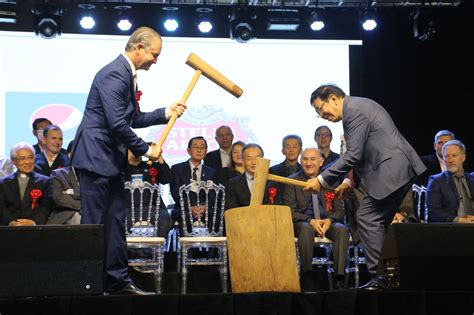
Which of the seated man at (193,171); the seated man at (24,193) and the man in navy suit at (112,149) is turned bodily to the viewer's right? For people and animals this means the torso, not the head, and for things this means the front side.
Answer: the man in navy suit

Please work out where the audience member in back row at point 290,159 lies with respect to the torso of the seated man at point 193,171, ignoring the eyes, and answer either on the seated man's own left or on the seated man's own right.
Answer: on the seated man's own left

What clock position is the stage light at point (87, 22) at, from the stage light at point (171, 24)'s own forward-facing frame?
the stage light at point (87, 22) is roughly at 3 o'clock from the stage light at point (171, 24).

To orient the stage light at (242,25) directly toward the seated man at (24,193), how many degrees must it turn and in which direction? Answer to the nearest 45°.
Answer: approximately 45° to its right

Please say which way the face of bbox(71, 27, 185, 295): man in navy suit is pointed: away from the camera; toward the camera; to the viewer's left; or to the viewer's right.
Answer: to the viewer's right

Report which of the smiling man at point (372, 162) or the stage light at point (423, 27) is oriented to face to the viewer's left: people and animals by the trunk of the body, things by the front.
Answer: the smiling man

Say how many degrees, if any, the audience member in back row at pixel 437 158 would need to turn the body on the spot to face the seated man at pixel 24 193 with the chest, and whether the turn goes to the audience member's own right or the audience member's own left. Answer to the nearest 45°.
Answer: approximately 45° to the audience member's own right

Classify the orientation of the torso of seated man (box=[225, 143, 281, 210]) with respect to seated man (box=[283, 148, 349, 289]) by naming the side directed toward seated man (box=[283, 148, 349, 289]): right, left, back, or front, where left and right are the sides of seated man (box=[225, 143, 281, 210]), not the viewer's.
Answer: left

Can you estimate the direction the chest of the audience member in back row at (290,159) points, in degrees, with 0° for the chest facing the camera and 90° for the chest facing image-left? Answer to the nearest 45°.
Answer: approximately 0°
